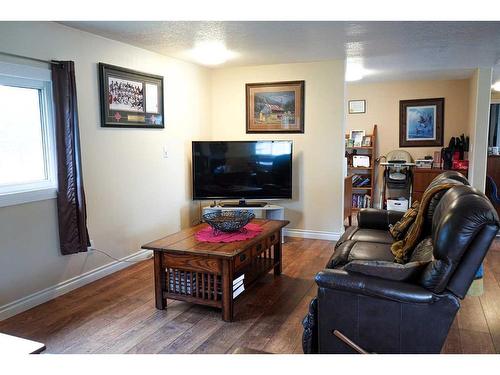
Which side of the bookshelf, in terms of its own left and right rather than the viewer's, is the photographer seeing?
front

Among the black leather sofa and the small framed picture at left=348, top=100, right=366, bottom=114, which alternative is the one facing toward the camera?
the small framed picture

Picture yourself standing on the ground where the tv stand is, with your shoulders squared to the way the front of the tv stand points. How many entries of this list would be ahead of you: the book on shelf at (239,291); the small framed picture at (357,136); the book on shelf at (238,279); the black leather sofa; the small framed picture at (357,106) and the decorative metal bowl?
4

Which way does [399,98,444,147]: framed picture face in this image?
toward the camera

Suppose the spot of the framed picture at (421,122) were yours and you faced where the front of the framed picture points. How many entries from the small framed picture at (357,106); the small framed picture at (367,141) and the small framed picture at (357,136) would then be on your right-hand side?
3

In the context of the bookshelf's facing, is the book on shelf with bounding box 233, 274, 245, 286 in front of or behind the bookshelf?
in front

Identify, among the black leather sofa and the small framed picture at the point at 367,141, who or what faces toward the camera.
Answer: the small framed picture

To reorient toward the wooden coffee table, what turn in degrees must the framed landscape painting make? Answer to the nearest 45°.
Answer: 0° — it already faces it

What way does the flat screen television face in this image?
toward the camera

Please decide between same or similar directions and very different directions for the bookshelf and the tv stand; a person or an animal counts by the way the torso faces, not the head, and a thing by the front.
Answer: same or similar directions

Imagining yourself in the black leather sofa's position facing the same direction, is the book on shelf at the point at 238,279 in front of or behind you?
in front

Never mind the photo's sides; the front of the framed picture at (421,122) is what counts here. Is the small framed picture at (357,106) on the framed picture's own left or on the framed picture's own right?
on the framed picture's own right

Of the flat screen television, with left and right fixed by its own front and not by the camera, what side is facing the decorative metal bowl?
front

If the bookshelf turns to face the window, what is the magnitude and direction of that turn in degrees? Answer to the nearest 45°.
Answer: approximately 45° to its right

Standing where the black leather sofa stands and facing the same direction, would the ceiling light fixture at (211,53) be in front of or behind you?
in front
